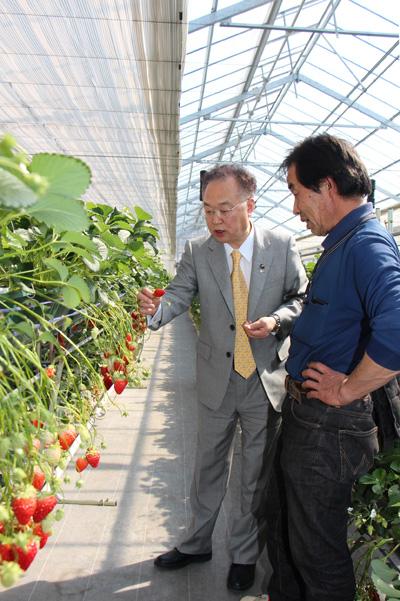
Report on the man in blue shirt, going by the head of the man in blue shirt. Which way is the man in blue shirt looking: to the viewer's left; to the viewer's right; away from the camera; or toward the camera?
to the viewer's left

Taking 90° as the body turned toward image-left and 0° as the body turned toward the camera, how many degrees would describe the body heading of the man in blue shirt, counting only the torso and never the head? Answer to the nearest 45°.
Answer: approximately 90°

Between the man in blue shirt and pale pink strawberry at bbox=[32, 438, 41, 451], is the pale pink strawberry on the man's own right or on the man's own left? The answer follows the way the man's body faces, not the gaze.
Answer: on the man's own left

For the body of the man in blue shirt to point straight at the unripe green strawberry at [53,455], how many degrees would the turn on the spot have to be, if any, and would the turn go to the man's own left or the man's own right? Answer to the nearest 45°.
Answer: approximately 45° to the man's own left

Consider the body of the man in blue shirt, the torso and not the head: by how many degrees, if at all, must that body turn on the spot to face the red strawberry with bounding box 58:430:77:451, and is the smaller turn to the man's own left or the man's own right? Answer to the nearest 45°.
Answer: approximately 45° to the man's own left
